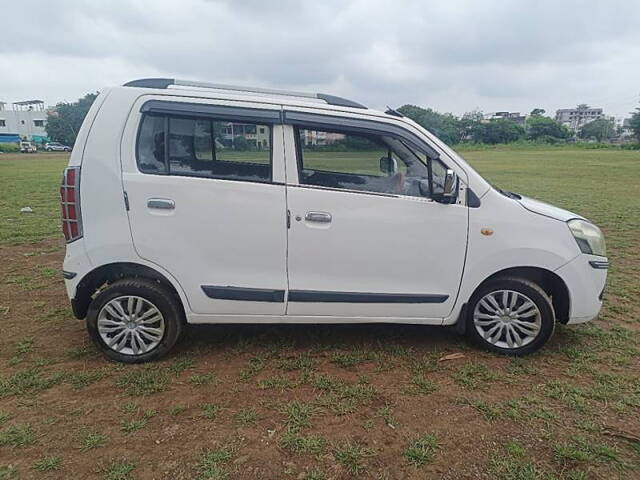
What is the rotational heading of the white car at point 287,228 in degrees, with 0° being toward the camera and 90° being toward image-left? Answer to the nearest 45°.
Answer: approximately 270°

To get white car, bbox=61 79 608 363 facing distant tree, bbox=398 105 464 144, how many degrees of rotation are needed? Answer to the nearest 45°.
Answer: approximately 45° to its left
